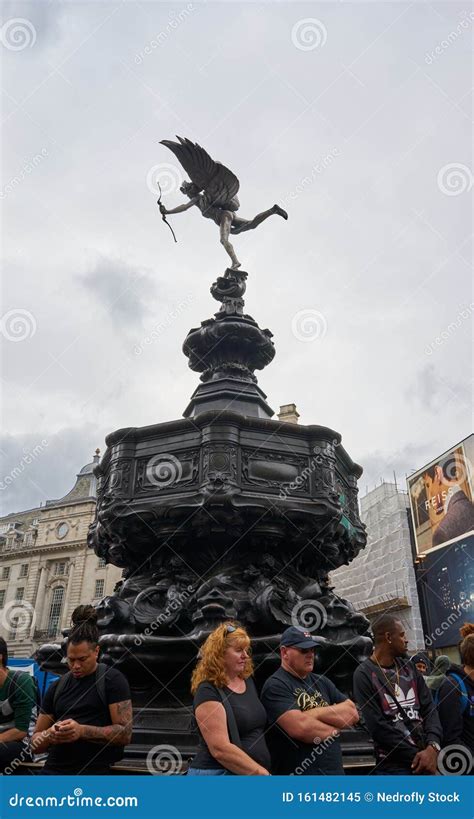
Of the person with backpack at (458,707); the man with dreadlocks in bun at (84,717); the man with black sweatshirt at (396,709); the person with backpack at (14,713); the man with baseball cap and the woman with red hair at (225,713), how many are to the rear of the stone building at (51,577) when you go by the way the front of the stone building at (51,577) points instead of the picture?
0

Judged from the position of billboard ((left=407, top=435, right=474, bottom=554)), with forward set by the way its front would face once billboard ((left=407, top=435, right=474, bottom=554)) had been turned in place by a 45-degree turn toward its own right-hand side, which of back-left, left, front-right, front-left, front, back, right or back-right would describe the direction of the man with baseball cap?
left

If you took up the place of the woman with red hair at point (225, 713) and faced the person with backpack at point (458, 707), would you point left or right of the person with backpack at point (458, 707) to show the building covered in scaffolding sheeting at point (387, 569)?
left

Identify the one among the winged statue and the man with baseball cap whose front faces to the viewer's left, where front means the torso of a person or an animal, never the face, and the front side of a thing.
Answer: the winged statue

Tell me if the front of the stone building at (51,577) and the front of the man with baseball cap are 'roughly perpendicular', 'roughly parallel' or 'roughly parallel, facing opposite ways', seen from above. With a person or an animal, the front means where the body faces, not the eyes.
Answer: roughly perpendicular

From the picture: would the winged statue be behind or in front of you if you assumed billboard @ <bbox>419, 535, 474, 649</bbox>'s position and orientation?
in front

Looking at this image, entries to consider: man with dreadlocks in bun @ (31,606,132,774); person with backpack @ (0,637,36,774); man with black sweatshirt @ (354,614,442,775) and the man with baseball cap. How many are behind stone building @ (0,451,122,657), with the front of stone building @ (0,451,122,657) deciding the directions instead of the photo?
0

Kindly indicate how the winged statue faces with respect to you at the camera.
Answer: facing to the left of the viewer

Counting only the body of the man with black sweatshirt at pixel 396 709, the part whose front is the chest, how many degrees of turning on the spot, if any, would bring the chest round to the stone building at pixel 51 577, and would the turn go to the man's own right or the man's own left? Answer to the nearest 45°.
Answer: approximately 180°

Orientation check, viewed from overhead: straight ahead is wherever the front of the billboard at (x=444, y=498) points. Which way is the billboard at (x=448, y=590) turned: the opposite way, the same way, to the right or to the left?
the same way

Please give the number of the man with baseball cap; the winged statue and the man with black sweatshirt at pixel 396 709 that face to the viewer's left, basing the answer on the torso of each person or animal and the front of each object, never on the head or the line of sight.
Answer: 1

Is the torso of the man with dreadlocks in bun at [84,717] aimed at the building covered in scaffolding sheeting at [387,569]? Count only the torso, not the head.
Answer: no

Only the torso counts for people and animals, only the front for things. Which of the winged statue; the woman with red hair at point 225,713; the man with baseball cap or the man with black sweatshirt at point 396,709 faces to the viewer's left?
the winged statue

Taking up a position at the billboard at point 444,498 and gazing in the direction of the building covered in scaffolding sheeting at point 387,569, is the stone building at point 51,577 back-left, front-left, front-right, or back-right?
front-left

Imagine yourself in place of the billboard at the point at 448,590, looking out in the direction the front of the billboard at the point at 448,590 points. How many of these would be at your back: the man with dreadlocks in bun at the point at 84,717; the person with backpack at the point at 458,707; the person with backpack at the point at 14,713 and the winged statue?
0

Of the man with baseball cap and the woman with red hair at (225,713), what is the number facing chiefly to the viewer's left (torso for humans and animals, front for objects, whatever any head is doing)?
0

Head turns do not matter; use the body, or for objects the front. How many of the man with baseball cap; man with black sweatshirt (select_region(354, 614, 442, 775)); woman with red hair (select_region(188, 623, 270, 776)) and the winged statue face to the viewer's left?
1
